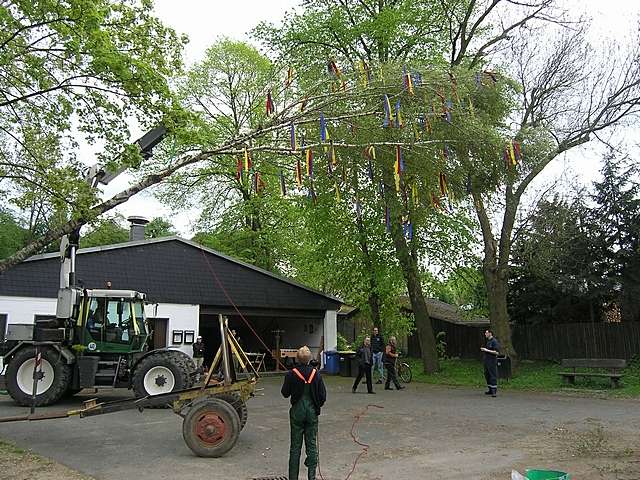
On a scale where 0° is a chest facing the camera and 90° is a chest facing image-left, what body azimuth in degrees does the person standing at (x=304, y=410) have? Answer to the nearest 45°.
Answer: approximately 180°

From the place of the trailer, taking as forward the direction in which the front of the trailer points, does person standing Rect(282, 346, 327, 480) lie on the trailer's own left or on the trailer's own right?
on the trailer's own left

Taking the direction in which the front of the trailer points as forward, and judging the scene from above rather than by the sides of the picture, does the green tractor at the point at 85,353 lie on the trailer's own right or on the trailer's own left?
on the trailer's own right

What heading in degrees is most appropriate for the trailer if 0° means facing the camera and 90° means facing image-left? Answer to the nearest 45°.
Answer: approximately 90°

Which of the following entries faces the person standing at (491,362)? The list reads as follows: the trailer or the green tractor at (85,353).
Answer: the green tractor

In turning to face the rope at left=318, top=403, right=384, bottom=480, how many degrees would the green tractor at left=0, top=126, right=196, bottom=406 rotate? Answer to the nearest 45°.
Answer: approximately 45° to its right

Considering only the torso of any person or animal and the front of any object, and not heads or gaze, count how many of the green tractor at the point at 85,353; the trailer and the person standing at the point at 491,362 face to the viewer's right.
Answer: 1

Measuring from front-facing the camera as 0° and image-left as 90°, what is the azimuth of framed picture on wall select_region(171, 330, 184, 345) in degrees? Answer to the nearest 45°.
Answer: approximately 0°

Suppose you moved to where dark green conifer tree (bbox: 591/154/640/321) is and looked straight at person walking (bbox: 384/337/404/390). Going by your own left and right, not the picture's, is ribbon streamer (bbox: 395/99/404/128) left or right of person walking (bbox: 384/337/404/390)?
left

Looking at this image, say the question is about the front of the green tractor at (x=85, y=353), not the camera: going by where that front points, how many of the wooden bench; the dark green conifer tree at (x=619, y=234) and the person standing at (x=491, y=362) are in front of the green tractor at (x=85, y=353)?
3

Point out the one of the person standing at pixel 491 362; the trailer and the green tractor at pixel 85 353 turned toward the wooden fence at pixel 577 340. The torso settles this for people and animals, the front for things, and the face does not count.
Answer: the green tractor

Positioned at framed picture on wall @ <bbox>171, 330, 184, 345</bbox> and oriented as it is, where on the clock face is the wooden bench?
The wooden bench is roughly at 10 o'clock from the framed picture on wall.

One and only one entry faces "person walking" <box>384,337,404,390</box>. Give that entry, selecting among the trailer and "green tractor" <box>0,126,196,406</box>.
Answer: the green tractor

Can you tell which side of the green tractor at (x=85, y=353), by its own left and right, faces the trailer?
right

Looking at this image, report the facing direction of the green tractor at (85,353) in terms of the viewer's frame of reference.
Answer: facing to the right of the viewer
